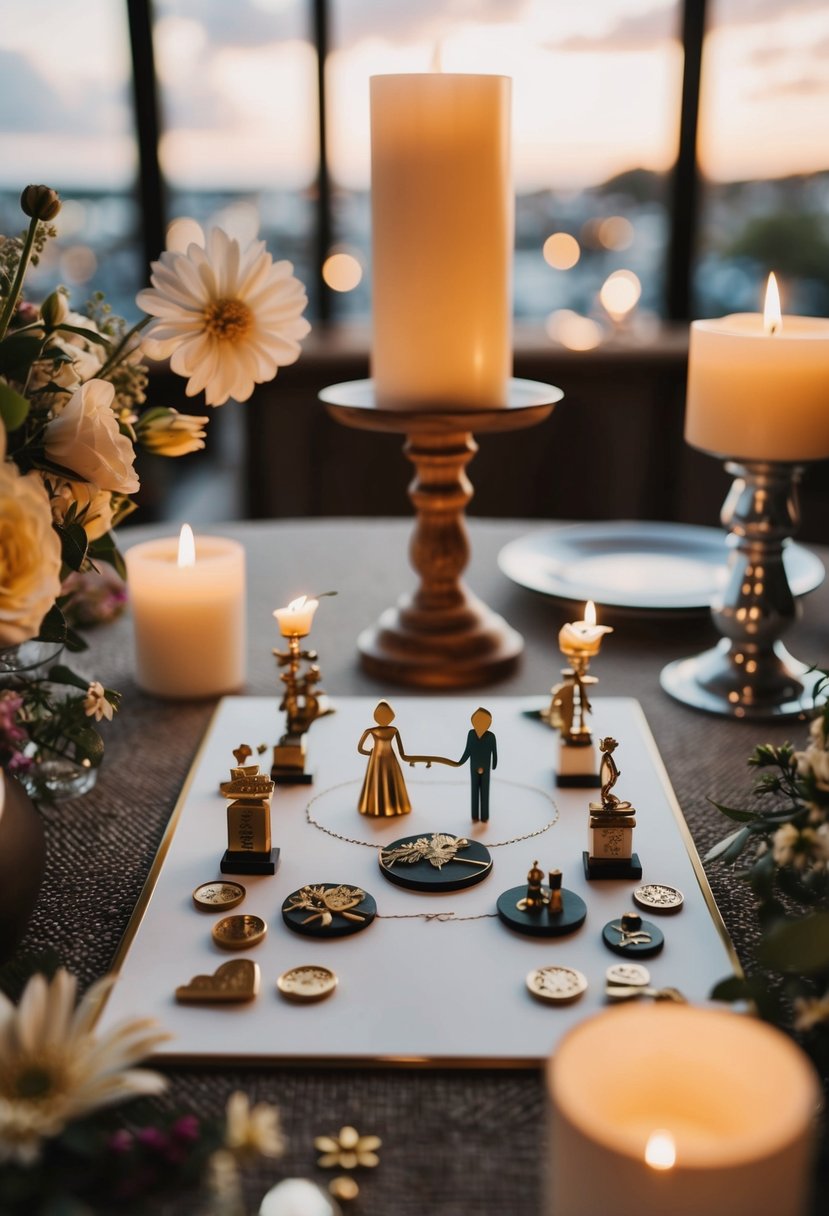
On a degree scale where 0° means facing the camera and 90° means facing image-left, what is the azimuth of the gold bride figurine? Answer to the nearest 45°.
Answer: approximately 0°

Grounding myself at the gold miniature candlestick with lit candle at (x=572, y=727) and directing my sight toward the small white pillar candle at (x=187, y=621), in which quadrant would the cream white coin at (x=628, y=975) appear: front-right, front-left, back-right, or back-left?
back-left

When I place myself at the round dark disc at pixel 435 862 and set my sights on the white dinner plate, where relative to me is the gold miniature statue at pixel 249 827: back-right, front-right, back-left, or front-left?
back-left
